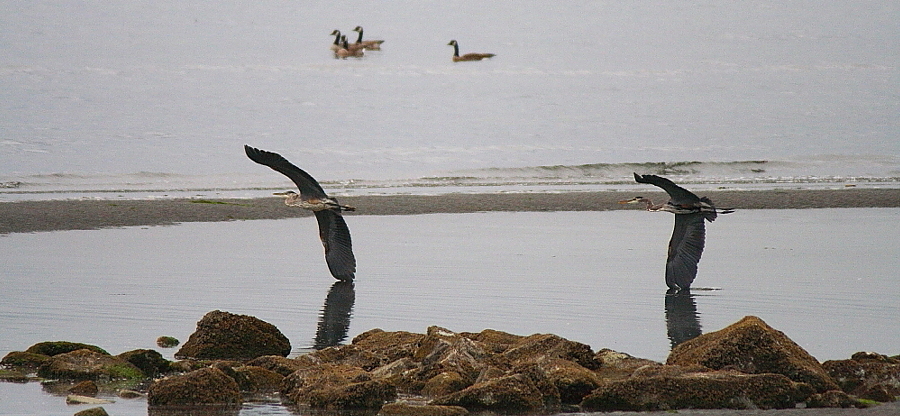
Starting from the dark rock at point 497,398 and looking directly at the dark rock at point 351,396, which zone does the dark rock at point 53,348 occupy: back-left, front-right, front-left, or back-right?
front-right

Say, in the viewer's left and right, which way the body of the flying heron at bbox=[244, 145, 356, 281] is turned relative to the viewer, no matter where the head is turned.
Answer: facing to the left of the viewer

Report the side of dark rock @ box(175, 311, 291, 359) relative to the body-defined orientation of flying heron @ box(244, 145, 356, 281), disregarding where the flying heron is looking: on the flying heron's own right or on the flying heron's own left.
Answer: on the flying heron's own left

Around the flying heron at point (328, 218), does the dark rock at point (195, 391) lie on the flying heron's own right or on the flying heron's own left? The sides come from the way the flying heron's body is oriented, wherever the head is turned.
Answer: on the flying heron's own left

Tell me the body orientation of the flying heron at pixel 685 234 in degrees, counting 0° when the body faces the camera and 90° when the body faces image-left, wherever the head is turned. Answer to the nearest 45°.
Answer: approximately 90°

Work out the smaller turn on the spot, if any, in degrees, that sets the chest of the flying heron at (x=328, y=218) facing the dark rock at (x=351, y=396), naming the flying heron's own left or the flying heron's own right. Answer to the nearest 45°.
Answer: approximately 90° to the flying heron's own left

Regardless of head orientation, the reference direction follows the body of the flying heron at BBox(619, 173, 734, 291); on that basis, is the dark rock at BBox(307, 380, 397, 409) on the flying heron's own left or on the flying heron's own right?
on the flying heron's own left

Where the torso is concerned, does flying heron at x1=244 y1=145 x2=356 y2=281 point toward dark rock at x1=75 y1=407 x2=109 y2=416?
no

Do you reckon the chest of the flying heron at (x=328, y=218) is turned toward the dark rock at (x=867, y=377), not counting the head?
no

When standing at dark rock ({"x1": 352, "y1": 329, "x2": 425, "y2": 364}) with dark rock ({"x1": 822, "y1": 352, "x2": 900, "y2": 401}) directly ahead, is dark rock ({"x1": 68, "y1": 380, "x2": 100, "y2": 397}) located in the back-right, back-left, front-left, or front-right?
back-right

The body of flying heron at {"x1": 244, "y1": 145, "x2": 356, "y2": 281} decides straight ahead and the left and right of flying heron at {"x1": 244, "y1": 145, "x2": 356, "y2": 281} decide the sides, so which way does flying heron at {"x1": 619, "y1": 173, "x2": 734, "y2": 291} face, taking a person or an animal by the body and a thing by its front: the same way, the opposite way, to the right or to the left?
the same way

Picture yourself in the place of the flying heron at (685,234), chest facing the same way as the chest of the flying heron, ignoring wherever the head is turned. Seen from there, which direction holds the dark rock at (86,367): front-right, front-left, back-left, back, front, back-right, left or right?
front-left

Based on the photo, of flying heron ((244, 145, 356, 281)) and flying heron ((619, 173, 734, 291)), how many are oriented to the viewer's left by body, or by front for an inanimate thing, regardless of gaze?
2

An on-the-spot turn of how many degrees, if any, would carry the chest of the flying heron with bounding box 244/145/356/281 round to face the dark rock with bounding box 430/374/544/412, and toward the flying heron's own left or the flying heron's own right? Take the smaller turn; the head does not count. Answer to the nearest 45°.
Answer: approximately 90° to the flying heron's own left
